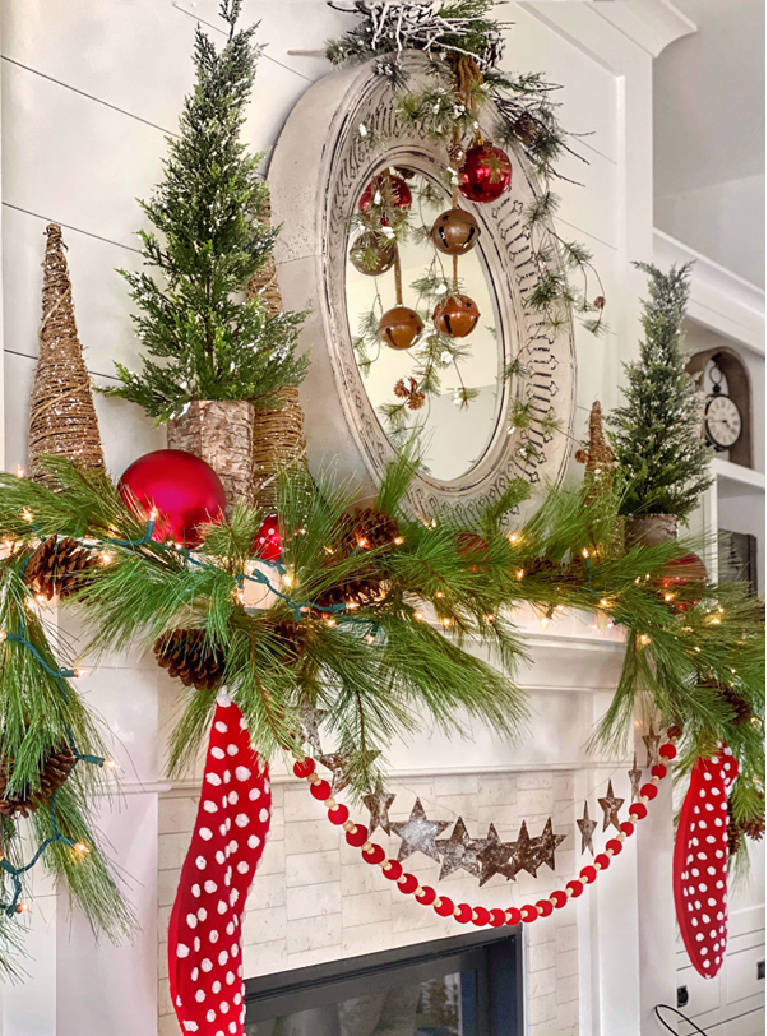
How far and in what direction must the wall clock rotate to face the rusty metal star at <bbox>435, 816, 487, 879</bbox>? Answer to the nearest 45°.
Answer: approximately 45° to its right

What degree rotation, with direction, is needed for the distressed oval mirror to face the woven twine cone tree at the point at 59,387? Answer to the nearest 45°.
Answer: approximately 90° to its right
